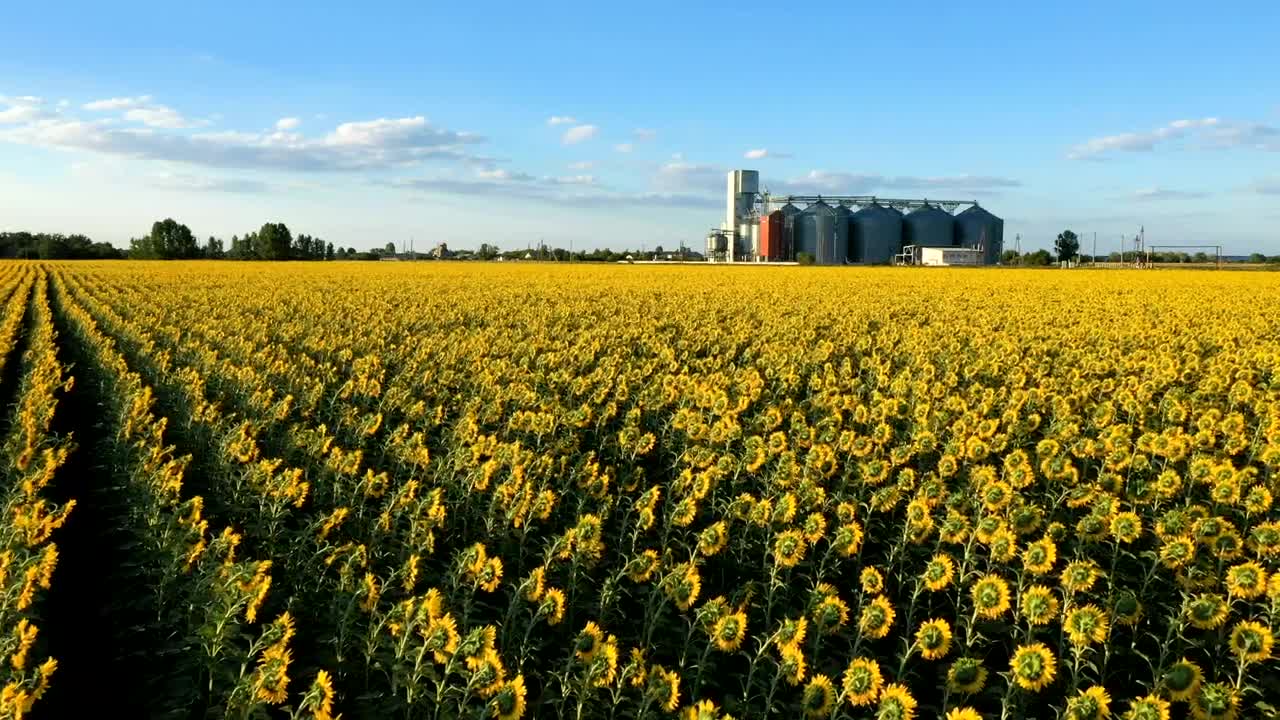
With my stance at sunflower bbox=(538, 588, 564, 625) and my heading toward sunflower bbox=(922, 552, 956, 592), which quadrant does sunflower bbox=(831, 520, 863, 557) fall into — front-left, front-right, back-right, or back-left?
front-left

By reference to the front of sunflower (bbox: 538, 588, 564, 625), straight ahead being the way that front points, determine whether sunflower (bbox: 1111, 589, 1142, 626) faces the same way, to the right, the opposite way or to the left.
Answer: the same way

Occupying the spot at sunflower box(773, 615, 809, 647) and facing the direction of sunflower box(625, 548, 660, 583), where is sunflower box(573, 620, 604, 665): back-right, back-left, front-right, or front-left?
front-left

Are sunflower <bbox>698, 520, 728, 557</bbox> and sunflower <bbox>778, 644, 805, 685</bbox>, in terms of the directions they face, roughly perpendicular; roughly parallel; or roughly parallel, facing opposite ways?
roughly parallel

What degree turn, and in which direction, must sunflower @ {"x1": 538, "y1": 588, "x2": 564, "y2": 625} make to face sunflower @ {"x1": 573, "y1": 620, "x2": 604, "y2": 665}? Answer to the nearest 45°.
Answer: approximately 135° to its right

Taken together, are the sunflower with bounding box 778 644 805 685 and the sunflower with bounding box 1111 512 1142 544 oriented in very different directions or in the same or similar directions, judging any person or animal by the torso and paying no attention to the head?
same or similar directions

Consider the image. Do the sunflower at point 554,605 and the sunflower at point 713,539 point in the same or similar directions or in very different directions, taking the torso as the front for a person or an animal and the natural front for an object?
same or similar directions
